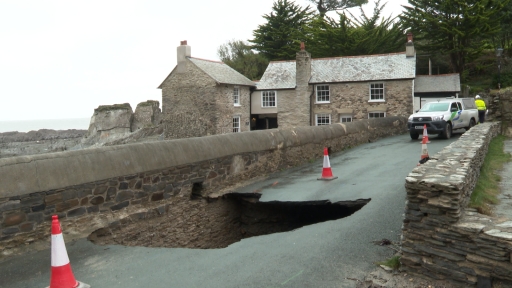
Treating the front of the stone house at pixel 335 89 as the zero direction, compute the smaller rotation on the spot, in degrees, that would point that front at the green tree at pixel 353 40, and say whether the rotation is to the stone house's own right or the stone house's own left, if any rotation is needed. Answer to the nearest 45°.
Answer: approximately 180°

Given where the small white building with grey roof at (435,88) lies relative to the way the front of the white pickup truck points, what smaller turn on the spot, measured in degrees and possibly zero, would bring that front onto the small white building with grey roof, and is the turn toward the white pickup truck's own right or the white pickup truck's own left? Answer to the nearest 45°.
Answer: approximately 135° to the white pickup truck's own right

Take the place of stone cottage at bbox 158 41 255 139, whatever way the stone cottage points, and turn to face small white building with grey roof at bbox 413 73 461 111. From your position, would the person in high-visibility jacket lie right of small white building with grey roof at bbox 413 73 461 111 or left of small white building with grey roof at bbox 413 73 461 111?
right

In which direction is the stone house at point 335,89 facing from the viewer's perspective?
toward the camera

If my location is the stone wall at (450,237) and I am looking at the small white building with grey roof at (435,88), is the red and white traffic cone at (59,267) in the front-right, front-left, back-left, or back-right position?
back-left

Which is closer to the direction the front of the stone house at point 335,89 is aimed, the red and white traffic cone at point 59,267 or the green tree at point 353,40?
the red and white traffic cone

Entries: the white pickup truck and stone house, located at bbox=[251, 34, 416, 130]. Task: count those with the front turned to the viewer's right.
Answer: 0

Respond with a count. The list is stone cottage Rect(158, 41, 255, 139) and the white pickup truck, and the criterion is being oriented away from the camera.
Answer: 0

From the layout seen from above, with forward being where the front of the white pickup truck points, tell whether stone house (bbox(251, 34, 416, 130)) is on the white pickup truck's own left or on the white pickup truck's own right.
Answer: on the white pickup truck's own right

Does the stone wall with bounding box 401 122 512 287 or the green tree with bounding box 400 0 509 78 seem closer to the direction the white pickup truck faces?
the stone wall

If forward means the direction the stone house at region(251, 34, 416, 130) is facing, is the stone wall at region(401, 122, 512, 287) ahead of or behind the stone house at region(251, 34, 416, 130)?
ahead

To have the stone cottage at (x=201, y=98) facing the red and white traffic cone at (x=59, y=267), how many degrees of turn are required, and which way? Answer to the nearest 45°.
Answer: approximately 45° to its right

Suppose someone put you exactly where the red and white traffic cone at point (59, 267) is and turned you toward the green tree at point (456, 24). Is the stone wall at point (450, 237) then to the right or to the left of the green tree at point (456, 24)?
right

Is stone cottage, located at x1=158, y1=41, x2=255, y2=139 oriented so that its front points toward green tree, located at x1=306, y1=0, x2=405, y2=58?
no

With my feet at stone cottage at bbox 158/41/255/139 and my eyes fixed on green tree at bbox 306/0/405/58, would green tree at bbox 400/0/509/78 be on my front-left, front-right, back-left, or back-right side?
front-right

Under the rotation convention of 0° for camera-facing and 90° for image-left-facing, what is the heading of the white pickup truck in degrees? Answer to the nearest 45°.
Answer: approximately 45°
